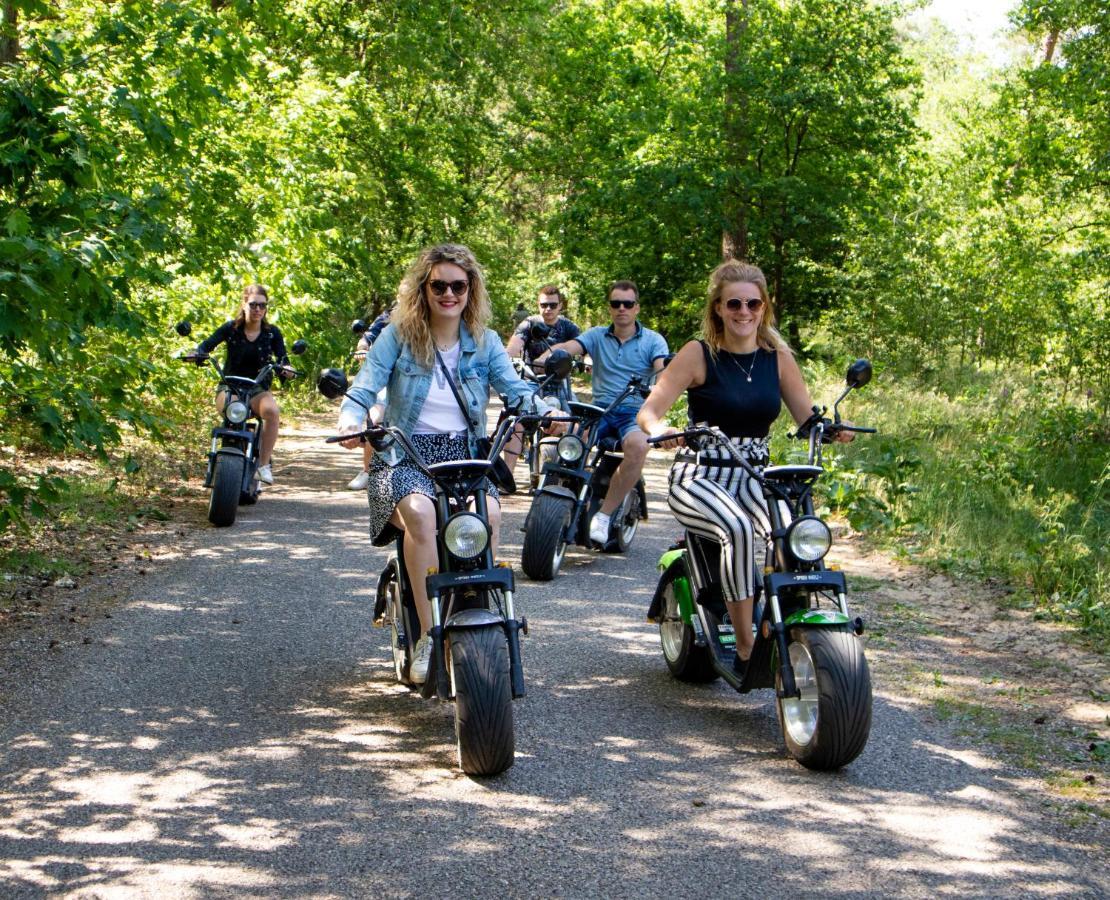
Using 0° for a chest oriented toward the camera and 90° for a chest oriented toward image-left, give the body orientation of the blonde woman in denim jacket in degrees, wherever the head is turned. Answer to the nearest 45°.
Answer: approximately 0°

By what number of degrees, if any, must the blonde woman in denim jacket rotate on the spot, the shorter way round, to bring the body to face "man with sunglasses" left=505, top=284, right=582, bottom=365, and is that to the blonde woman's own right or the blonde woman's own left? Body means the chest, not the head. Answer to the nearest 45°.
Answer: approximately 180°

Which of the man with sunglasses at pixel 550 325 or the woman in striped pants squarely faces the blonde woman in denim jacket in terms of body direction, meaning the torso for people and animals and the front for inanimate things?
the man with sunglasses

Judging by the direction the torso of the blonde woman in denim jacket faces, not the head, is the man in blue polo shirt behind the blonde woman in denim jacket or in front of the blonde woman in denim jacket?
behind

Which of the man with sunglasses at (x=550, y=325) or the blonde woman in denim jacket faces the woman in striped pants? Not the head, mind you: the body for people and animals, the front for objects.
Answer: the man with sunglasses

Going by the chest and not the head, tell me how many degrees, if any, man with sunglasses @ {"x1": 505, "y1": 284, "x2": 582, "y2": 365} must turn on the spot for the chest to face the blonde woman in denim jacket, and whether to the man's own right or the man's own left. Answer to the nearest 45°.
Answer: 0° — they already face them

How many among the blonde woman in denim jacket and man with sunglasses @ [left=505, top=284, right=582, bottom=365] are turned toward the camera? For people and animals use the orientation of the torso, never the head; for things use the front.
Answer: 2

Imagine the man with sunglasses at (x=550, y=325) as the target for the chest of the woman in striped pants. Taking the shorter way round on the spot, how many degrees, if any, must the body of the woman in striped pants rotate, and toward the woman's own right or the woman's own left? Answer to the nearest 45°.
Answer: approximately 135° to the woman's own left

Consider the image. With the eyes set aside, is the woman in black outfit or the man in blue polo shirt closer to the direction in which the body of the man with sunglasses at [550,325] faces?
the man in blue polo shirt

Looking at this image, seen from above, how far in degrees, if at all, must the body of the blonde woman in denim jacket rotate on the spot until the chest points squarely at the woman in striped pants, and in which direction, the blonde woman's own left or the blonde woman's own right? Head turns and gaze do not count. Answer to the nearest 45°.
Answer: approximately 90° to the blonde woman's own left
